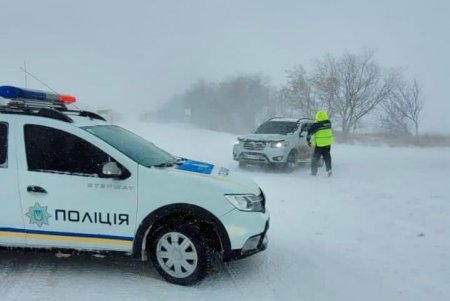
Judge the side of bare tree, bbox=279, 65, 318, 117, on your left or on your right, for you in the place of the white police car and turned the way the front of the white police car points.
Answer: on your left

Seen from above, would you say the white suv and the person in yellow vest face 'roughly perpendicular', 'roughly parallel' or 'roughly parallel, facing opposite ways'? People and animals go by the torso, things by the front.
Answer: roughly perpendicular

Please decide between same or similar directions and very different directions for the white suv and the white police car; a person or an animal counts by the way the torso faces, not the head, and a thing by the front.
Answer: very different directions

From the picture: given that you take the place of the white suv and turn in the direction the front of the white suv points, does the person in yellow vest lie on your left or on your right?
on your left

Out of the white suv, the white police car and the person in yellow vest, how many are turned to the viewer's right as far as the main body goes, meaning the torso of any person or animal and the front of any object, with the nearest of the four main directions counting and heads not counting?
1

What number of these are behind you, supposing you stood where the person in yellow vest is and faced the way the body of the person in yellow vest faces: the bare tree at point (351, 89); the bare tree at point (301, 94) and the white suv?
0

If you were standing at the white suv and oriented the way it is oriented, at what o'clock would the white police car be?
The white police car is roughly at 11 o'clock from the white suv.

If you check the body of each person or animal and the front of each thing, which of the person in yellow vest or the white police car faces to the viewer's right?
the white police car

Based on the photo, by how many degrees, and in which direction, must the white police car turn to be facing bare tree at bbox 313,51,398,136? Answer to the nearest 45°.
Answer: approximately 45° to its left

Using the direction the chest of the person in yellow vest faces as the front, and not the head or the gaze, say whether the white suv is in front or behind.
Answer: in front

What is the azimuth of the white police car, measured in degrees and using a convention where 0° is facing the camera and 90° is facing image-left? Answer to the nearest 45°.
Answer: approximately 270°

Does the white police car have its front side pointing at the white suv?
no

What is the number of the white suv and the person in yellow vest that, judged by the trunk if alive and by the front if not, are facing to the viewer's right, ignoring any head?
0

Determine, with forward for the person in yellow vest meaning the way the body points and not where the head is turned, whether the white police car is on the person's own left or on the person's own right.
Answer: on the person's own left
